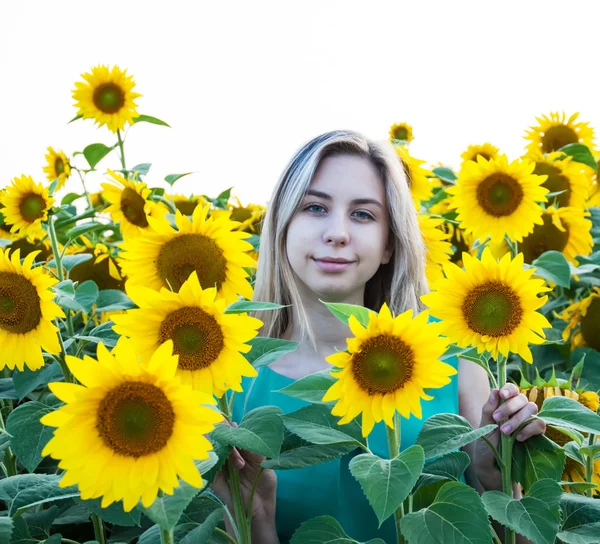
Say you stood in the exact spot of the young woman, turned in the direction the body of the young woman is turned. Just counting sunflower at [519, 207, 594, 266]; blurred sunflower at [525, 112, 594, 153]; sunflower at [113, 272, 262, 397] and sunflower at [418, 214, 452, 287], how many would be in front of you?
1

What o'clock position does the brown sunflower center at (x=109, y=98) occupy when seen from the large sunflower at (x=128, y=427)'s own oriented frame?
The brown sunflower center is roughly at 6 o'clock from the large sunflower.

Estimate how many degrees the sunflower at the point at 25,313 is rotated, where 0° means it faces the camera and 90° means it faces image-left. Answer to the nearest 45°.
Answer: approximately 0°

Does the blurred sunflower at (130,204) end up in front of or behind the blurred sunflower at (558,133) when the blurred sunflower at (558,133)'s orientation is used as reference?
in front

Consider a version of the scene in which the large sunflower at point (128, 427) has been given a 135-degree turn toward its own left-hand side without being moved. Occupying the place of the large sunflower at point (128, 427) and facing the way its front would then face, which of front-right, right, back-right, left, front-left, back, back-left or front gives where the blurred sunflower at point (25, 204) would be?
front-left

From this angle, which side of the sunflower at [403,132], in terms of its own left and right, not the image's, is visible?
front

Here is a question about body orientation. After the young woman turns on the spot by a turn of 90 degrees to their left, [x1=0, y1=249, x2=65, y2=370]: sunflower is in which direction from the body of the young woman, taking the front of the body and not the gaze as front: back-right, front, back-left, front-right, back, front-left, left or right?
back-right

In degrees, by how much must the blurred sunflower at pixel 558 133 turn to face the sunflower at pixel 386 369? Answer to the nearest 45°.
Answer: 0° — it already faces it

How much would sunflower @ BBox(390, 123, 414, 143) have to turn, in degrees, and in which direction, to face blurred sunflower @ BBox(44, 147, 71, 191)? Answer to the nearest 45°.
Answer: approximately 45° to its right

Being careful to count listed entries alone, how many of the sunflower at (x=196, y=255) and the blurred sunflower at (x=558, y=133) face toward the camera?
2

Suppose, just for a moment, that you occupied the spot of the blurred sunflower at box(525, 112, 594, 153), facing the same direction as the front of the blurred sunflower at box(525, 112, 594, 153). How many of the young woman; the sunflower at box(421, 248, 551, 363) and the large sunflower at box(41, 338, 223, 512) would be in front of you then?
3

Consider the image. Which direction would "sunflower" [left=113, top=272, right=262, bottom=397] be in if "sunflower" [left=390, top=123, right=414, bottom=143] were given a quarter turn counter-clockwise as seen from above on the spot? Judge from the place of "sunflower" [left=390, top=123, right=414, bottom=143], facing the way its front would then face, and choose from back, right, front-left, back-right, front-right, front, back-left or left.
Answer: right
